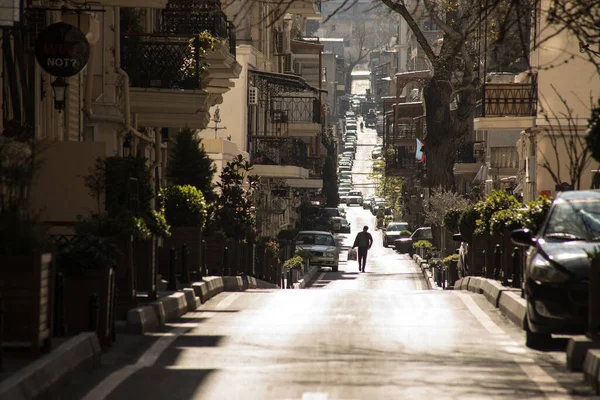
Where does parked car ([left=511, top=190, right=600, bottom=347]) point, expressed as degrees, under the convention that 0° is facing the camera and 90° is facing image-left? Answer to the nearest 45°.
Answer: approximately 0°

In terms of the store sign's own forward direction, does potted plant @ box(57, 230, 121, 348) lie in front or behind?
in front

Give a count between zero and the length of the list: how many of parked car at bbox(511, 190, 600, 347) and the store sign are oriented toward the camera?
2

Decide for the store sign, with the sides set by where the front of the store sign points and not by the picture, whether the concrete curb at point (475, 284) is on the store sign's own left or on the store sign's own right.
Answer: on the store sign's own left

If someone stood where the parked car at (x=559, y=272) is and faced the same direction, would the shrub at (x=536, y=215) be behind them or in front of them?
behind

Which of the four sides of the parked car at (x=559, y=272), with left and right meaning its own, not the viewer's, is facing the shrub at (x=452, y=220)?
back

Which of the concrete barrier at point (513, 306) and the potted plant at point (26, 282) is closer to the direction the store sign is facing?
the potted plant

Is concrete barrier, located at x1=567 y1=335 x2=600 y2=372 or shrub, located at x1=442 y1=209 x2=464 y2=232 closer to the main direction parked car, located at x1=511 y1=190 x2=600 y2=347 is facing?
the concrete barrier

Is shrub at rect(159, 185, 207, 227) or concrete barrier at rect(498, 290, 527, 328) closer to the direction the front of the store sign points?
the concrete barrier
